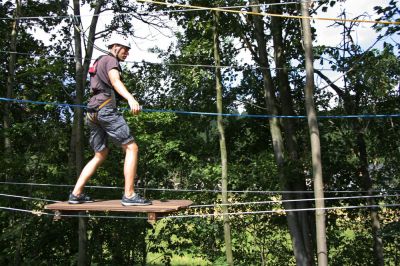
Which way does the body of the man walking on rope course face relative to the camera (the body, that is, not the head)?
to the viewer's right

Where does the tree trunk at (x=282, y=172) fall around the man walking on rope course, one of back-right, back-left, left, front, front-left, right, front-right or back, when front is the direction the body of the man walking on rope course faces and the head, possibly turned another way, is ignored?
front-left

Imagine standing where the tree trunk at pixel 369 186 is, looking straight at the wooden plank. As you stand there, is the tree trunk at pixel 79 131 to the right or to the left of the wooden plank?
right

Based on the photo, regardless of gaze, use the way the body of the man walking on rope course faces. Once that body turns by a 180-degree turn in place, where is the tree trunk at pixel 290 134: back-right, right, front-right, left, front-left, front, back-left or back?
back-right

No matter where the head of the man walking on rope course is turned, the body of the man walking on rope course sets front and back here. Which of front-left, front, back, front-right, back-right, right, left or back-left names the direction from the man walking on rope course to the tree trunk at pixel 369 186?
front-left
